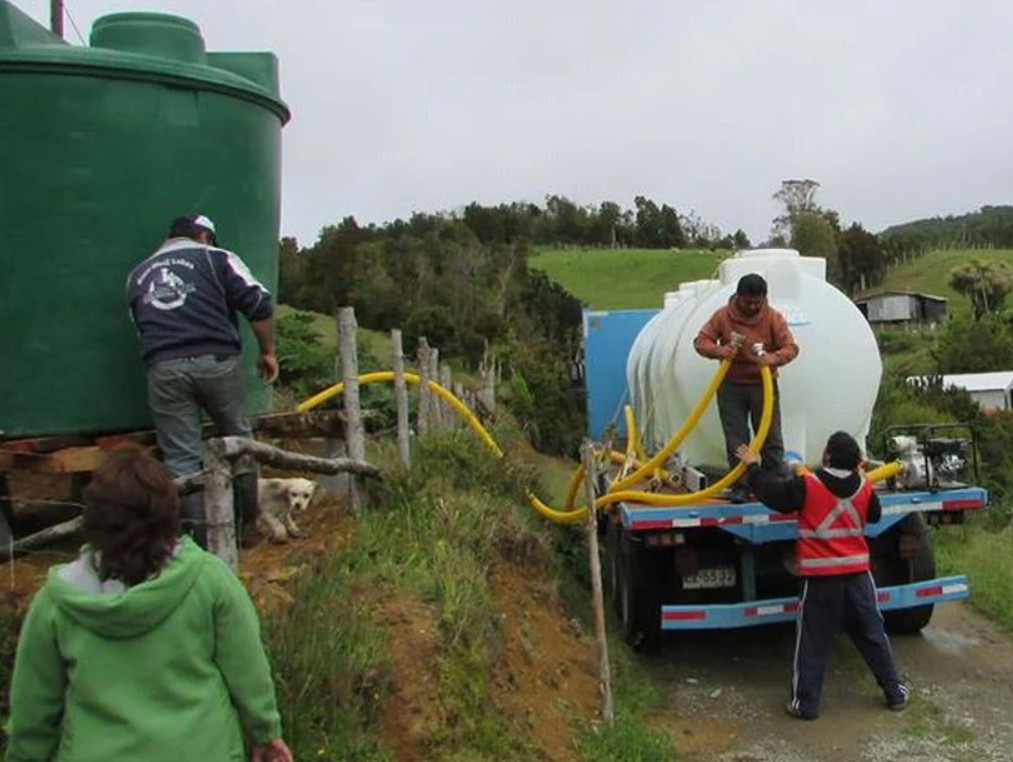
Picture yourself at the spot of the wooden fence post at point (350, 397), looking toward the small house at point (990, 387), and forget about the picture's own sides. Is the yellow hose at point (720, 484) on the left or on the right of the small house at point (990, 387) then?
right

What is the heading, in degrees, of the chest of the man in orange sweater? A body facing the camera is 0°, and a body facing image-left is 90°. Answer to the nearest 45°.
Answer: approximately 0°

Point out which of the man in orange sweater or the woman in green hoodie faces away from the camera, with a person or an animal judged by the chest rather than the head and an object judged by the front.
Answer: the woman in green hoodie

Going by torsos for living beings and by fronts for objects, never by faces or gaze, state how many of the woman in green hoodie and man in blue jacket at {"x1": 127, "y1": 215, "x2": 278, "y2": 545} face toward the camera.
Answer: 0

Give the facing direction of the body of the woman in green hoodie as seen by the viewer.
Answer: away from the camera

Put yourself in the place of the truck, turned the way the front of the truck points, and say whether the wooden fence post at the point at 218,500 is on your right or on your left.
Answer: on your left

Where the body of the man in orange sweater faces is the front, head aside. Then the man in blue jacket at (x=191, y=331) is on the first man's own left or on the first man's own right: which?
on the first man's own right

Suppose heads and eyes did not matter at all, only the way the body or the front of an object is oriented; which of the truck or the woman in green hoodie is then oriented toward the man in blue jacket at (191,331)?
the woman in green hoodie

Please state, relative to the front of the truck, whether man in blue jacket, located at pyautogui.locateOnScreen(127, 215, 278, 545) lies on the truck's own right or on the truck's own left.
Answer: on the truck's own left

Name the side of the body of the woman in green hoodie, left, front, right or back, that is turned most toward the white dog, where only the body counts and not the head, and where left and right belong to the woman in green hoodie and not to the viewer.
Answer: front

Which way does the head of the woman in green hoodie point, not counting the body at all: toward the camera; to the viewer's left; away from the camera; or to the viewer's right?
away from the camera
